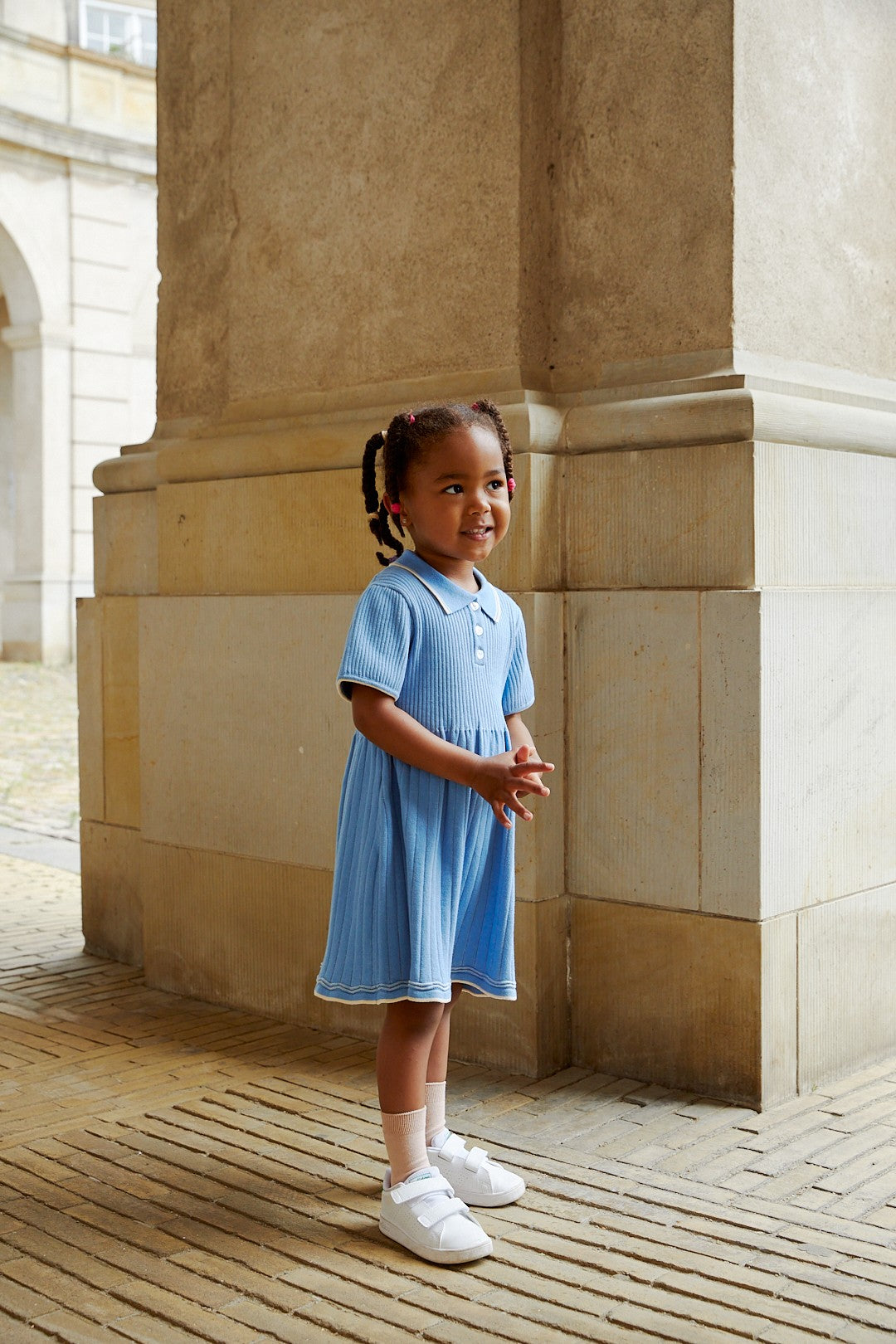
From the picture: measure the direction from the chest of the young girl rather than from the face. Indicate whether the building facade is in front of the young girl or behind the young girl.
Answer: behind

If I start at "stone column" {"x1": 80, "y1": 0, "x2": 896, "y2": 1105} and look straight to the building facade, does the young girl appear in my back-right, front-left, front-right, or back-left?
back-left

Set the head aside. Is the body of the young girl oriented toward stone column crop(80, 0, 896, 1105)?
no

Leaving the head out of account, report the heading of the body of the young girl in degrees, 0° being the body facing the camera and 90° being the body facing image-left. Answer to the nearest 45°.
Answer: approximately 315°
